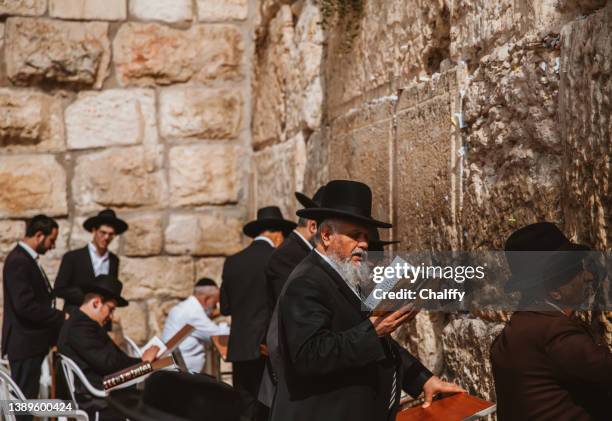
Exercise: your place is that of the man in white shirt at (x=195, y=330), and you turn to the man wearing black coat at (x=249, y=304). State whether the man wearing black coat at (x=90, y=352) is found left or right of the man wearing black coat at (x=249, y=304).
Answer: right

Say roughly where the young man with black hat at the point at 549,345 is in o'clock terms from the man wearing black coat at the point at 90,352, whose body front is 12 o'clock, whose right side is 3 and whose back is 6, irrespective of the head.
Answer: The young man with black hat is roughly at 2 o'clock from the man wearing black coat.

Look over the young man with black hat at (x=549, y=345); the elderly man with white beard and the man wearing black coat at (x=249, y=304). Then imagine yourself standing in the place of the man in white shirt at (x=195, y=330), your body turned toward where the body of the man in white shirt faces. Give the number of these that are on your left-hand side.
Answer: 0

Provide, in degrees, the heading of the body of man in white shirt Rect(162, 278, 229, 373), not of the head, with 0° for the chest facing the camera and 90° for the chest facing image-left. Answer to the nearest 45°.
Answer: approximately 270°

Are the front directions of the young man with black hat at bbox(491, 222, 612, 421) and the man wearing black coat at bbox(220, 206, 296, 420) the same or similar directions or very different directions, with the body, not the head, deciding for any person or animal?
same or similar directions

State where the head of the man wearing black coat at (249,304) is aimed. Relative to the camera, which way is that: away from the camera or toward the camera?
away from the camera

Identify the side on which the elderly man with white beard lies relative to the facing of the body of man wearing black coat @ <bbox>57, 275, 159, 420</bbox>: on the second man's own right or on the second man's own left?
on the second man's own right

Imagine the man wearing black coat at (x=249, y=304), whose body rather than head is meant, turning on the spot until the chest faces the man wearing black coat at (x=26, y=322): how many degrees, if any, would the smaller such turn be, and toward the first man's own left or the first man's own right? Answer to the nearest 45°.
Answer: approximately 90° to the first man's own left

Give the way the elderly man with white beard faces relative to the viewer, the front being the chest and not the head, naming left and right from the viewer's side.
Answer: facing the viewer and to the right of the viewer

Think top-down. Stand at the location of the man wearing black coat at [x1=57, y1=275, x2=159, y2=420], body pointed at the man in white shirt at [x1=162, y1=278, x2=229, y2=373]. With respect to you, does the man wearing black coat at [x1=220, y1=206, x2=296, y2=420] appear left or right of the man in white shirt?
right

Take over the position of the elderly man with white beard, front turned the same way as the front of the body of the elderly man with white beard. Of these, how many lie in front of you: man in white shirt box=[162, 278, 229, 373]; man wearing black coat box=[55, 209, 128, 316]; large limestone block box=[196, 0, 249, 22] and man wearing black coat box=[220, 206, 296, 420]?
0

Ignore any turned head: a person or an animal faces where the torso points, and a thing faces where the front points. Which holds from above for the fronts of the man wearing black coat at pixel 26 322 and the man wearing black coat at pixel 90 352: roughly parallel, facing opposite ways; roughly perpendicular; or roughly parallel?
roughly parallel

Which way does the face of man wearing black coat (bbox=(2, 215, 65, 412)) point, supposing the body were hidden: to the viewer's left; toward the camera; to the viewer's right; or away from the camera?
to the viewer's right

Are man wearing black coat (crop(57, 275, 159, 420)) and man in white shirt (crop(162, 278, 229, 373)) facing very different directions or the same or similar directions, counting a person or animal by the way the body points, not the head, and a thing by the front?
same or similar directions

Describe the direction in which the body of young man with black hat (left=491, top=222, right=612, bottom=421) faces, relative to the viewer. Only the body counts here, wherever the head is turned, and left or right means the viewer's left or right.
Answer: facing away from the viewer and to the right of the viewer
